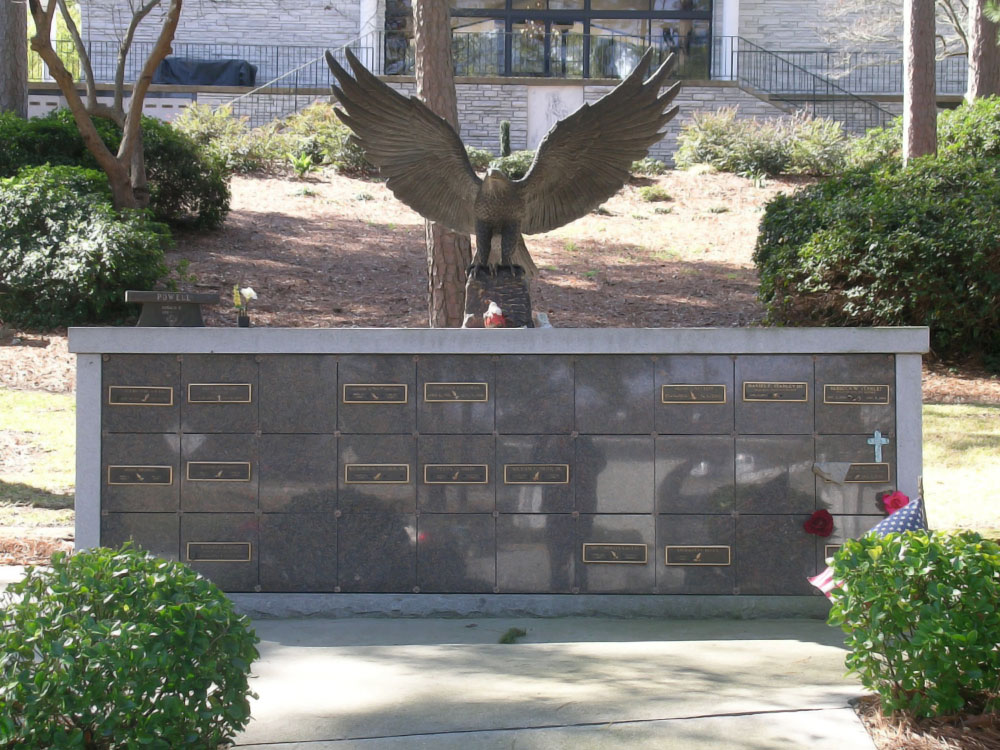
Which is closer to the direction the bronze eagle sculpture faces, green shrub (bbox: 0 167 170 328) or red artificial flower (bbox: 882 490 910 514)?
the red artificial flower

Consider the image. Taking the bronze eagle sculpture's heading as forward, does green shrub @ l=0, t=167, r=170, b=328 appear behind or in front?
behind

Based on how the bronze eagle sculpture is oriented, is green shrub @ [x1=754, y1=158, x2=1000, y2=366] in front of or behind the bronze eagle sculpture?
behind

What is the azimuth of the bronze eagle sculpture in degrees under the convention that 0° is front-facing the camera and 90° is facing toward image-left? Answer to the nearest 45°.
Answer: approximately 0°

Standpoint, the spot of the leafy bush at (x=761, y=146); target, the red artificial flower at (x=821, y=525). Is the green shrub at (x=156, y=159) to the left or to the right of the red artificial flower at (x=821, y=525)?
right

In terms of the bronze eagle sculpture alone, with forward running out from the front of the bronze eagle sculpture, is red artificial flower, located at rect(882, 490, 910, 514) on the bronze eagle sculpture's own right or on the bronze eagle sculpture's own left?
on the bronze eagle sculpture's own left

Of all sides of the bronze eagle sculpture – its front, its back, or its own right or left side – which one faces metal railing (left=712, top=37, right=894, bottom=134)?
back

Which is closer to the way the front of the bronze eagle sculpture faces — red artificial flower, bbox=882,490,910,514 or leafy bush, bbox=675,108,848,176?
the red artificial flower

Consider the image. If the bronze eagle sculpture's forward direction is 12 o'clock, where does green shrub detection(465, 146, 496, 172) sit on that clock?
The green shrub is roughly at 6 o'clock from the bronze eagle sculpture.

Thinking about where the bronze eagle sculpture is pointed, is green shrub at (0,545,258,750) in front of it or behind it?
in front

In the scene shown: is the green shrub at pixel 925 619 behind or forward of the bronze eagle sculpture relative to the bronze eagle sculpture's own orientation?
forward
